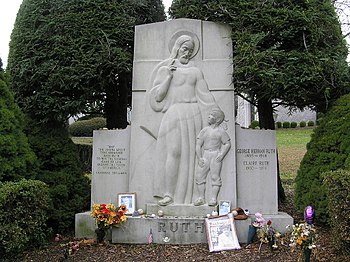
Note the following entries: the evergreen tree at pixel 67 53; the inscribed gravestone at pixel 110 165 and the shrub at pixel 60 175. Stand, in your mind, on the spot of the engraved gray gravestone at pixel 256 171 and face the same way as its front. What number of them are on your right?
3

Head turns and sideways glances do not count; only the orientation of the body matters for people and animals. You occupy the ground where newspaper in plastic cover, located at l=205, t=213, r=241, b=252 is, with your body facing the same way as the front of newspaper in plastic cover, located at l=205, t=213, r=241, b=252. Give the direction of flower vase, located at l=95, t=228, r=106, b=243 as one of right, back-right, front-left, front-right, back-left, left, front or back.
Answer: right

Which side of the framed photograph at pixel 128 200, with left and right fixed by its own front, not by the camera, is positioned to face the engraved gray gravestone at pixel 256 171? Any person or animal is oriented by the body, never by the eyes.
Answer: left

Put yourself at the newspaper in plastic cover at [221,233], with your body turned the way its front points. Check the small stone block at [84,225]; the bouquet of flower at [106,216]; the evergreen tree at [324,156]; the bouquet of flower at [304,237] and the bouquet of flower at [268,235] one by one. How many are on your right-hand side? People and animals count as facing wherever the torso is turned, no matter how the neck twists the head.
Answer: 2

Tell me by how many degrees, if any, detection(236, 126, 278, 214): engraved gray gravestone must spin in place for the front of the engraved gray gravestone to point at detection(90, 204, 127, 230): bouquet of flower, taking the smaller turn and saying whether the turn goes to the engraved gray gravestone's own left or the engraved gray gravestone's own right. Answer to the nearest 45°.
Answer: approximately 45° to the engraved gray gravestone's own right

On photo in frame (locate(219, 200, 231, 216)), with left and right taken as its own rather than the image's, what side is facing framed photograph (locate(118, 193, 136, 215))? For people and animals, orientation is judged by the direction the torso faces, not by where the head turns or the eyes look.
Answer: right

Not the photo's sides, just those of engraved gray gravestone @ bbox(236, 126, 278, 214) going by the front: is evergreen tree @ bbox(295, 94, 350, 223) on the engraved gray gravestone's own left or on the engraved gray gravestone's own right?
on the engraved gray gravestone's own left

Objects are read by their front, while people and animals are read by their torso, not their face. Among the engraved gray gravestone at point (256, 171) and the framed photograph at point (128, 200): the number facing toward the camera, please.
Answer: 2
